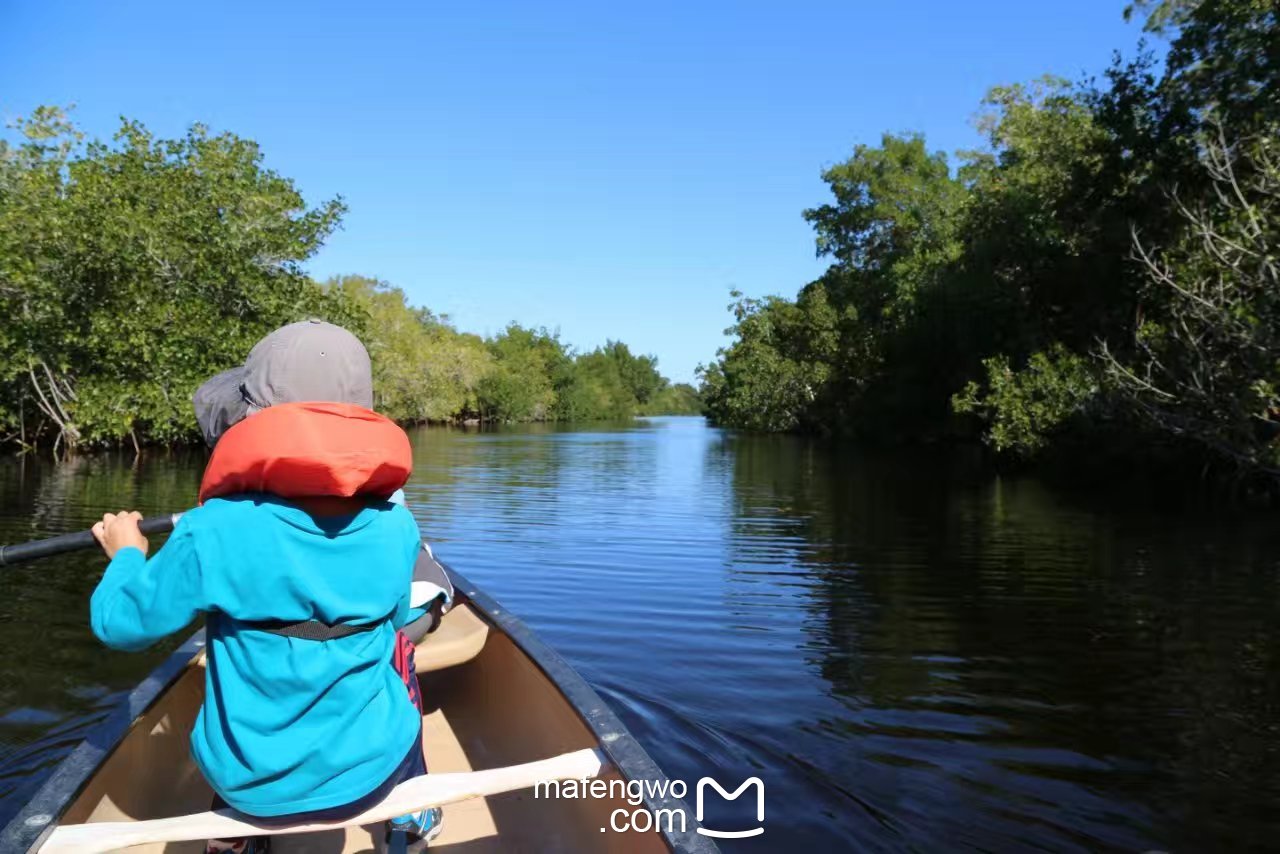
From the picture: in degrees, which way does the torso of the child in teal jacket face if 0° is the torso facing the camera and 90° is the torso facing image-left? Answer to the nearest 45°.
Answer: approximately 180°
